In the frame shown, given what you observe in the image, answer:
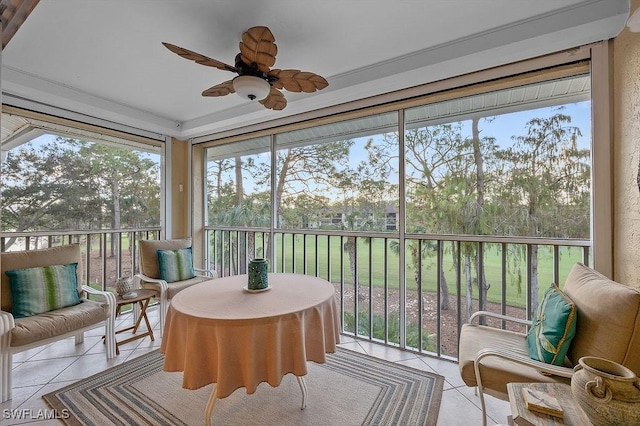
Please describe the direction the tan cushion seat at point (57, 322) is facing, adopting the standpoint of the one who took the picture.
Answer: facing the viewer and to the right of the viewer

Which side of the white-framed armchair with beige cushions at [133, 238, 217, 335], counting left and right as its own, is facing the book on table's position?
front

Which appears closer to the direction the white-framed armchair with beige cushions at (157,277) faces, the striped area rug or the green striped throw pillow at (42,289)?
the striped area rug

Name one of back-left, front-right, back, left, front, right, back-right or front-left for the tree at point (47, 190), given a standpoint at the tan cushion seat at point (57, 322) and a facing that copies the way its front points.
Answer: back-left

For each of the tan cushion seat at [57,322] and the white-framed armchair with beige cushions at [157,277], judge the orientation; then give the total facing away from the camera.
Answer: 0

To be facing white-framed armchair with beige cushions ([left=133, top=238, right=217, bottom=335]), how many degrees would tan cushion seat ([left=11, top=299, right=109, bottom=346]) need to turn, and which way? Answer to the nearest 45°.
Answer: approximately 90° to its left

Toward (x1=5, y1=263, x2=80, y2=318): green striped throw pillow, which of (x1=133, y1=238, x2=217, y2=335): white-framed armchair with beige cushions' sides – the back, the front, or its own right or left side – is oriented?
right

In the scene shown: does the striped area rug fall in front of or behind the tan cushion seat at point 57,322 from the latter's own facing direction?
in front

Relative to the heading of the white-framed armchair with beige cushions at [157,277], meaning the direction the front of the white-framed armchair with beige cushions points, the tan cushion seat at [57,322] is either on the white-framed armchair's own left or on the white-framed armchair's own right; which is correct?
on the white-framed armchair's own right

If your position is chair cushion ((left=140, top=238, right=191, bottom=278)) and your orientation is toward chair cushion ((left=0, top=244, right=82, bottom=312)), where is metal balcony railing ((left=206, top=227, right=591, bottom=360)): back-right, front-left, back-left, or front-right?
back-left
